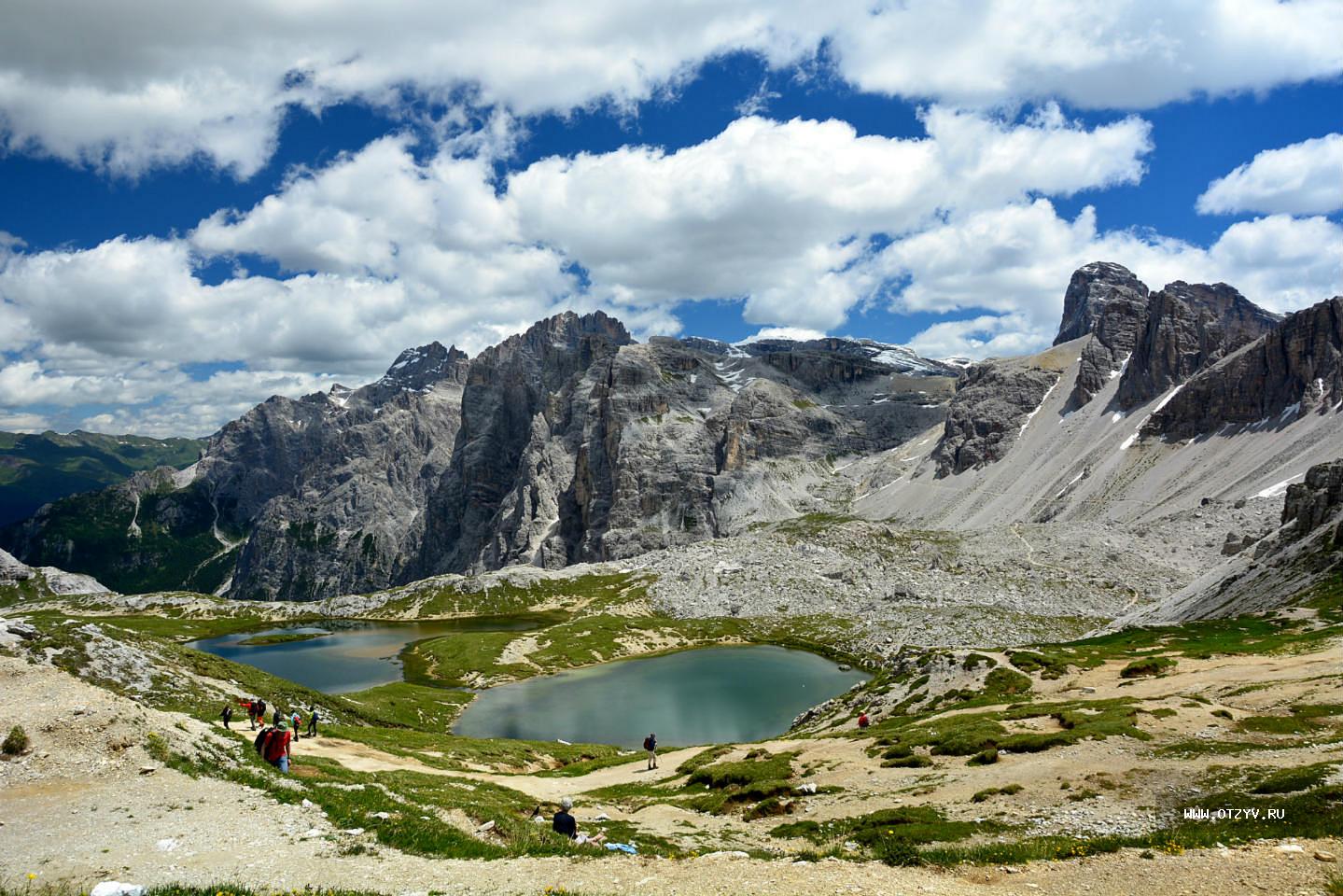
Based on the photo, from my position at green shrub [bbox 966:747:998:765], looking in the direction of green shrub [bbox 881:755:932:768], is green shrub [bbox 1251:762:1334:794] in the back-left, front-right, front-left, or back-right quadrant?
back-left

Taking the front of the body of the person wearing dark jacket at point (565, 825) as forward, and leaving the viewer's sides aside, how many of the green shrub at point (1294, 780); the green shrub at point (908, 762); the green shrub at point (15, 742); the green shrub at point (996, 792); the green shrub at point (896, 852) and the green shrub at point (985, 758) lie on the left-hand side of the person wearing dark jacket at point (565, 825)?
1

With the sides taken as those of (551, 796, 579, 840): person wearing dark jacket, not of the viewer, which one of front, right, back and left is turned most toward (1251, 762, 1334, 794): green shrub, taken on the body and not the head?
right

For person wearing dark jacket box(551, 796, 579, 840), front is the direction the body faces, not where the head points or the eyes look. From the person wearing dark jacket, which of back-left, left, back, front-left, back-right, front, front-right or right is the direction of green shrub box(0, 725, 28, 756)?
left

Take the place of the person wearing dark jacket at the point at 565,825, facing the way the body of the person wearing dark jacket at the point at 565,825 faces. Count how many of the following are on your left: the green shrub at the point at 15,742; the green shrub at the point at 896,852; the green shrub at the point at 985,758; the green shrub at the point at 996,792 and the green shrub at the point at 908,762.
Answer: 1

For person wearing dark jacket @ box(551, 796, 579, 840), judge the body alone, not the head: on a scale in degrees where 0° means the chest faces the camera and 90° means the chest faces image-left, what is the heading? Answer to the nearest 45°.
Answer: approximately 180°

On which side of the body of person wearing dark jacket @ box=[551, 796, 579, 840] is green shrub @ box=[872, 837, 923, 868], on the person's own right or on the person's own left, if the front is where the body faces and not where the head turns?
on the person's own right

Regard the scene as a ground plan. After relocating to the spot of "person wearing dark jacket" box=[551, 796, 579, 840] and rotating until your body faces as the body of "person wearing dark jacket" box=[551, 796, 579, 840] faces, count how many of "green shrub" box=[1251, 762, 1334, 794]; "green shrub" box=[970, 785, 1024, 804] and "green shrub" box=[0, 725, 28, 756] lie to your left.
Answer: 1

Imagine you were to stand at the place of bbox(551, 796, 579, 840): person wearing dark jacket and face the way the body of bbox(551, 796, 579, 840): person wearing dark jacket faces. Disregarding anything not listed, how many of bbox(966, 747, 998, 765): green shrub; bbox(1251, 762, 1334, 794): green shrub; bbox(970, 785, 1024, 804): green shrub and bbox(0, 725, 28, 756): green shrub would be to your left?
1

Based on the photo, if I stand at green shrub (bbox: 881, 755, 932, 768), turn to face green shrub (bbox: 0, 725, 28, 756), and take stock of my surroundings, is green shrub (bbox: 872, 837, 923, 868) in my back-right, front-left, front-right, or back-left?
front-left
